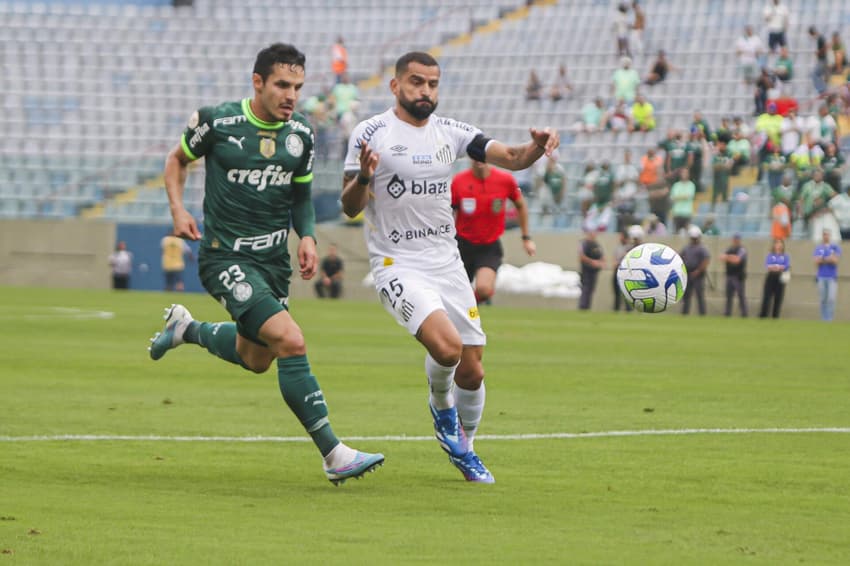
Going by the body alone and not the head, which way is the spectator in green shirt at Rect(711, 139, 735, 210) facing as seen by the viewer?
toward the camera

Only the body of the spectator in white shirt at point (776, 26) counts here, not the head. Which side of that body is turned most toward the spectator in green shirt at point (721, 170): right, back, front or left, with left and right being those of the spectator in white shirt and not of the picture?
front

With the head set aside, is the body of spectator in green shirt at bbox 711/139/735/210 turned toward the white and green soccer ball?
yes

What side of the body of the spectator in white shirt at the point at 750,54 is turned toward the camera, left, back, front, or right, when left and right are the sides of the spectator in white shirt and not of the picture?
front

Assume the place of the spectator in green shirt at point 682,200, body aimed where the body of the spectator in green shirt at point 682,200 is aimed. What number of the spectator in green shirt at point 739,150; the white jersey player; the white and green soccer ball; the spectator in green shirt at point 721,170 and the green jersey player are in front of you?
3

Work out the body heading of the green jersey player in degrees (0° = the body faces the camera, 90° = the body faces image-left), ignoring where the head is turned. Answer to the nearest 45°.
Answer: approximately 315°

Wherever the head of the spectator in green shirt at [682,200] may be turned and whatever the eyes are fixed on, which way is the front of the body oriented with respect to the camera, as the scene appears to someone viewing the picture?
toward the camera

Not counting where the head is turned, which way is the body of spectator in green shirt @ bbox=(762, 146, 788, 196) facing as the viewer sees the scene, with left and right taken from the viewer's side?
facing the viewer

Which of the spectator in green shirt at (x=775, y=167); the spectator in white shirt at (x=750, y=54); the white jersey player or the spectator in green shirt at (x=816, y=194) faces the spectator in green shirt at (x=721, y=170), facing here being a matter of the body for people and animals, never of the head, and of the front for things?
the spectator in white shirt

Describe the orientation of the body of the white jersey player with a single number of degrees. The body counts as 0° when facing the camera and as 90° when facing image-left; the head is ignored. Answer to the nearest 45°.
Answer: approximately 315°

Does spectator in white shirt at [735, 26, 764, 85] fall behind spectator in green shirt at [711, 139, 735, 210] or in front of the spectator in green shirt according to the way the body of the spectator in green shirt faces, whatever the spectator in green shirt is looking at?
behind

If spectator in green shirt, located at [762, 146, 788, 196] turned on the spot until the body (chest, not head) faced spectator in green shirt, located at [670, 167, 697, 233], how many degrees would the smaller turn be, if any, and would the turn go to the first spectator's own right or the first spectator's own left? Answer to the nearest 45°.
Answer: approximately 90° to the first spectator's own right

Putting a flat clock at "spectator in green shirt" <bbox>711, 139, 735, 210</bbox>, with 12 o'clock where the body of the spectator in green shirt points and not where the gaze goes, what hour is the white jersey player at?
The white jersey player is roughly at 12 o'clock from the spectator in green shirt.

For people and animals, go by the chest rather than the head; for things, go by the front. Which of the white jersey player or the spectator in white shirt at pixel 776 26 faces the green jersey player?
the spectator in white shirt
